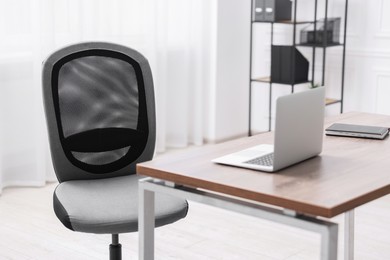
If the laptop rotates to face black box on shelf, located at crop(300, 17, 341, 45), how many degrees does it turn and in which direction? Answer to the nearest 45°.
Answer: approximately 45° to its right

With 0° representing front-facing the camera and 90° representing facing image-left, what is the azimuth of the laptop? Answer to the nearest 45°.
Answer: approximately 135°

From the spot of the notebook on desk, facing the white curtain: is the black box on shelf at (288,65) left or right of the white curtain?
right

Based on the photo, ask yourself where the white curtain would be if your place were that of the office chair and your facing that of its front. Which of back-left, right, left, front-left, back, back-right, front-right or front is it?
back-left

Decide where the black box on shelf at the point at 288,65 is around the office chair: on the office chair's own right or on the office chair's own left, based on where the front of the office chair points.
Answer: on the office chair's own left

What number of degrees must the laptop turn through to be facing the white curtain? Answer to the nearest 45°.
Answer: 0° — it already faces it
